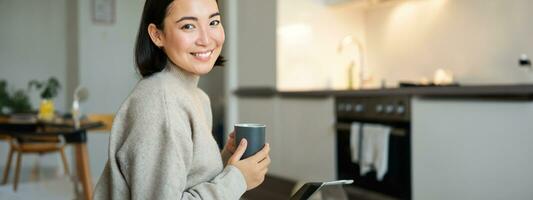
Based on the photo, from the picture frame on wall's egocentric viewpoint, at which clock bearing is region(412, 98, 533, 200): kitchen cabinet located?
The kitchen cabinet is roughly at 11 o'clock from the picture frame on wall.

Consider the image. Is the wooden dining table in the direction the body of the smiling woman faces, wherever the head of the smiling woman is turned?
no

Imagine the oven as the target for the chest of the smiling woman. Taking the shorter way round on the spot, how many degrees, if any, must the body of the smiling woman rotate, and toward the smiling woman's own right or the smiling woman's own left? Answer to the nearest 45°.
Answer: approximately 45° to the smiling woman's own left

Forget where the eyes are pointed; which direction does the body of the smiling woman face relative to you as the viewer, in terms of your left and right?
facing to the right of the viewer

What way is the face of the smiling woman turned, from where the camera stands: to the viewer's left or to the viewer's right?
to the viewer's right

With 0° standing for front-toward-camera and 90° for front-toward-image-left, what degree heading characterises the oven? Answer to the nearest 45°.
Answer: approximately 45°

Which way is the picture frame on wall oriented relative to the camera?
toward the camera

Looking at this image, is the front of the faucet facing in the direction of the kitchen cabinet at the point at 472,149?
no
